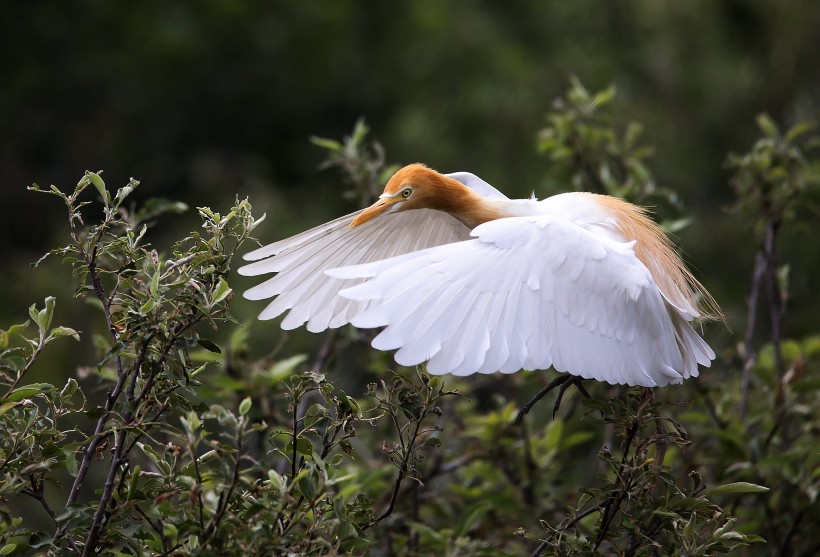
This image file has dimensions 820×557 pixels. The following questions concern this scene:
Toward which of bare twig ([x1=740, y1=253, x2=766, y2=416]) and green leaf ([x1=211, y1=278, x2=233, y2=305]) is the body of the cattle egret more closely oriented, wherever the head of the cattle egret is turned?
the green leaf

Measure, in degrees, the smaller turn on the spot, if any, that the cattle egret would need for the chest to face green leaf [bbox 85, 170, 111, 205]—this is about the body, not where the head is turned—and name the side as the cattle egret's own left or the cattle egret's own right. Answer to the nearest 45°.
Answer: approximately 45° to the cattle egret's own left

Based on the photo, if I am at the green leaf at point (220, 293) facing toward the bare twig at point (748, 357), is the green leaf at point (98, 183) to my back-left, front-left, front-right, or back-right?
back-left

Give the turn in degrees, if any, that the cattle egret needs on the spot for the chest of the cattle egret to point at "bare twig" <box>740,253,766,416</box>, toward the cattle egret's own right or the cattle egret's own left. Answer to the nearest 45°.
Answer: approximately 135° to the cattle egret's own right

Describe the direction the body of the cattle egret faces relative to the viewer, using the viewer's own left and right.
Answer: facing to the left of the viewer

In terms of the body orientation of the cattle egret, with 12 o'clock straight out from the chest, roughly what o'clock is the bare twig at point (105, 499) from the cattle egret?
The bare twig is roughly at 11 o'clock from the cattle egret.

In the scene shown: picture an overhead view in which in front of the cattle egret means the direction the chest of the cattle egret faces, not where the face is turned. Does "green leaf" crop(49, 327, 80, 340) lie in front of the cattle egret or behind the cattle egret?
in front

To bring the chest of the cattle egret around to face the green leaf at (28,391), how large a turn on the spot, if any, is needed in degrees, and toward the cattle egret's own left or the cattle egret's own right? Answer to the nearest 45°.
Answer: approximately 45° to the cattle egret's own left

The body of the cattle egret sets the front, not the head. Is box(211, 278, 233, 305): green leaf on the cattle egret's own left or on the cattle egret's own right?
on the cattle egret's own left
